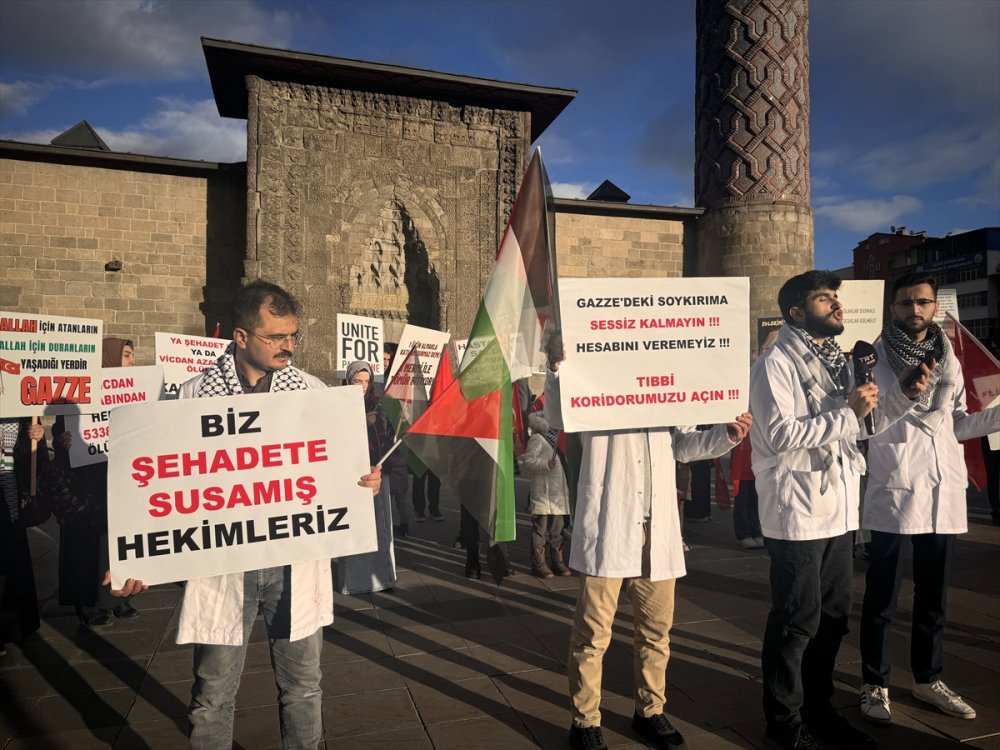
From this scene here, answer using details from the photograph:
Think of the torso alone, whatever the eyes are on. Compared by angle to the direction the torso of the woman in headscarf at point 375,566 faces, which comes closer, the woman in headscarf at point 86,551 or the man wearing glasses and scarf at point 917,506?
the man wearing glasses and scarf

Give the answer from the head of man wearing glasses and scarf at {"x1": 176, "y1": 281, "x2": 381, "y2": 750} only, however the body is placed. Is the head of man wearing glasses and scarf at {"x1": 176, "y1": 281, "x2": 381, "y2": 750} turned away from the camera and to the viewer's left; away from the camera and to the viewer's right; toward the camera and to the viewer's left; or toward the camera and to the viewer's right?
toward the camera and to the viewer's right

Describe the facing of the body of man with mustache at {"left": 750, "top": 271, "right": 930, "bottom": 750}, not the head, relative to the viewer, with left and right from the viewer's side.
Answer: facing the viewer and to the right of the viewer

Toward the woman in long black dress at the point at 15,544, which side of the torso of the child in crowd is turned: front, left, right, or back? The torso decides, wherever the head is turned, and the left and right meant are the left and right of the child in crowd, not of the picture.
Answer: right

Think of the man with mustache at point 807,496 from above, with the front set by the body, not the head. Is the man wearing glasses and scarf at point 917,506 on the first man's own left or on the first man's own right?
on the first man's own left

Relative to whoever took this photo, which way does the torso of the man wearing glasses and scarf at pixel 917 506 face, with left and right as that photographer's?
facing the viewer

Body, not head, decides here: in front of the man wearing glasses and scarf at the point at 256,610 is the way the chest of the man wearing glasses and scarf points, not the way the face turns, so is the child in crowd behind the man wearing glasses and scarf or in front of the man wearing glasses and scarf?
behind

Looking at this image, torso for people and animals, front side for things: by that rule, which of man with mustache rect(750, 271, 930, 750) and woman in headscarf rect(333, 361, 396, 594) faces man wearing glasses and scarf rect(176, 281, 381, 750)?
the woman in headscarf

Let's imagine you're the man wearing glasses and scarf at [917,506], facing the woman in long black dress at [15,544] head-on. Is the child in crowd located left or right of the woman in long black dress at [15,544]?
right

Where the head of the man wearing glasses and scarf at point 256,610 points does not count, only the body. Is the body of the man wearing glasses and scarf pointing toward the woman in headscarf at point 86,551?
no

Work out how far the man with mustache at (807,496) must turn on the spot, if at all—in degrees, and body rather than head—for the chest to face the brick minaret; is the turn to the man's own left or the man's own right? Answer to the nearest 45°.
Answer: approximately 135° to the man's own left

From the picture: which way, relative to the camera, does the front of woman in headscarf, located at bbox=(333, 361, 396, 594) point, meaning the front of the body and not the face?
toward the camera

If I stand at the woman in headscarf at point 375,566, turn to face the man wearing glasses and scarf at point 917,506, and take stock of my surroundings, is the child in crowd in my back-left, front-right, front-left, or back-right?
front-left

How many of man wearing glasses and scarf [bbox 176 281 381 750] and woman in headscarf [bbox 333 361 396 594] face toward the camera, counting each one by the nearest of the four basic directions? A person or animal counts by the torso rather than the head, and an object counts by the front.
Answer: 2

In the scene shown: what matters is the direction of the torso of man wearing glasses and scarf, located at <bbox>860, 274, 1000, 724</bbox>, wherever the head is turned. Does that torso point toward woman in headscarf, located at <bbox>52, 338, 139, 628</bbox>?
no

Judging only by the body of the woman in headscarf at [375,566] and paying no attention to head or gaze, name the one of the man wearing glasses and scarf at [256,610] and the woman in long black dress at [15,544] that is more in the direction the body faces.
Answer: the man wearing glasses and scarf

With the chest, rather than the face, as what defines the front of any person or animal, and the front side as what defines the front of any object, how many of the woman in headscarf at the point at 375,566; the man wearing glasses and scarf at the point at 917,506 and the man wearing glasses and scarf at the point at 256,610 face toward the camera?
3

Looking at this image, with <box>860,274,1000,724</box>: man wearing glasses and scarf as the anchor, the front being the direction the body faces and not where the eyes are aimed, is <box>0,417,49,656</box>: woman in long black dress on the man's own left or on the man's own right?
on the man's own right
